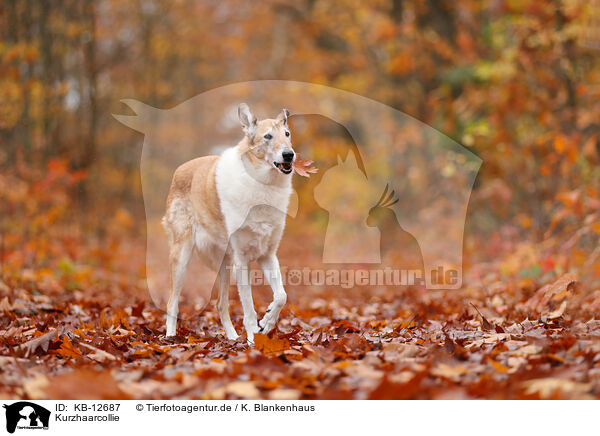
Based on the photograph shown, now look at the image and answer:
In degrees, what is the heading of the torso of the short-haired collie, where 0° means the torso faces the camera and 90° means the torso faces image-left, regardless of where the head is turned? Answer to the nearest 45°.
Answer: approximately 315°

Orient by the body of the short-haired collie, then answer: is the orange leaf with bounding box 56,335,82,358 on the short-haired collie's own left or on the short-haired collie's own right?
on the short-haired collie's own right
